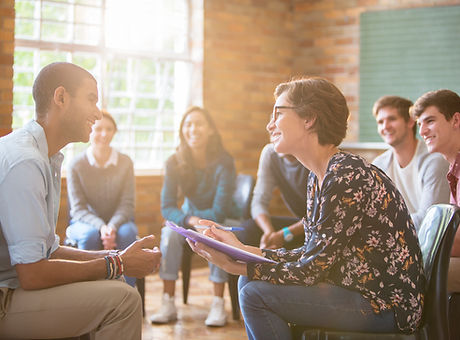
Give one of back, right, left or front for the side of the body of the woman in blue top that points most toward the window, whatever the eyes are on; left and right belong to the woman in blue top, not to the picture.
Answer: back

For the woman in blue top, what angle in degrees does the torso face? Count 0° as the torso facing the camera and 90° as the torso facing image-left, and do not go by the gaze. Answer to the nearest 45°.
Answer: approximately 0°

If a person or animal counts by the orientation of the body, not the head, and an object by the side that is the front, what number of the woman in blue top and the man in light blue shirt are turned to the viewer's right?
1

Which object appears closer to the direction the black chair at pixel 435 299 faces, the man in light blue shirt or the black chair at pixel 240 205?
the man in light blue shirt

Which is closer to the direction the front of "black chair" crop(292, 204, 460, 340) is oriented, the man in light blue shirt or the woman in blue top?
the man in light blue shirt

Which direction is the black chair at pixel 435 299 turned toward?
to the viewer's left

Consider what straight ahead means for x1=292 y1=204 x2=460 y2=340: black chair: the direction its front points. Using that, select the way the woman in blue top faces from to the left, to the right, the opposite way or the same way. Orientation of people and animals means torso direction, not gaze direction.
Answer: to the left

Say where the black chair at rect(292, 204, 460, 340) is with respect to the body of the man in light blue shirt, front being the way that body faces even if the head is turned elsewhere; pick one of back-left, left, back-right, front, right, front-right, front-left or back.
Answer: front

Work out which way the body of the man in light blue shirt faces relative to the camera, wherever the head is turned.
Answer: to the viewer's right

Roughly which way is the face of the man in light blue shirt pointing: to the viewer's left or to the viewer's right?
to the viewer's right

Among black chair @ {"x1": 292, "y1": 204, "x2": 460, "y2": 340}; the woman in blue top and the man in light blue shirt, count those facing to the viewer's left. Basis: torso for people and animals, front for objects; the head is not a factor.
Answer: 1

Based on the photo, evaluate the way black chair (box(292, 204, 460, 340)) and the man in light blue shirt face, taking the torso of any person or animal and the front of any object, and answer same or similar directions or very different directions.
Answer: very different directions

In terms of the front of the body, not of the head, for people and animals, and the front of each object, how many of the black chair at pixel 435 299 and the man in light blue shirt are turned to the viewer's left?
1
